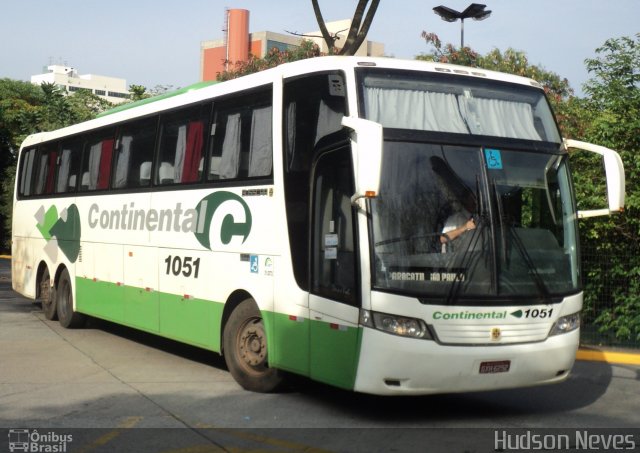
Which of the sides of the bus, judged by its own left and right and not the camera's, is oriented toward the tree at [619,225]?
left

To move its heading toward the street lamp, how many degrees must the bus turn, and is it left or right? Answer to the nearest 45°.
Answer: approximately 135° to its left

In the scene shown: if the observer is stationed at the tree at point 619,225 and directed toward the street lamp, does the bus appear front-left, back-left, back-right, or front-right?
back-left

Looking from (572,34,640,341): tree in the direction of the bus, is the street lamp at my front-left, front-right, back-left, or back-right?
back-right

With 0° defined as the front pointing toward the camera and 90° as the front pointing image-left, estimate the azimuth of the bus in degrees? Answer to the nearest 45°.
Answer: approximately 315°
